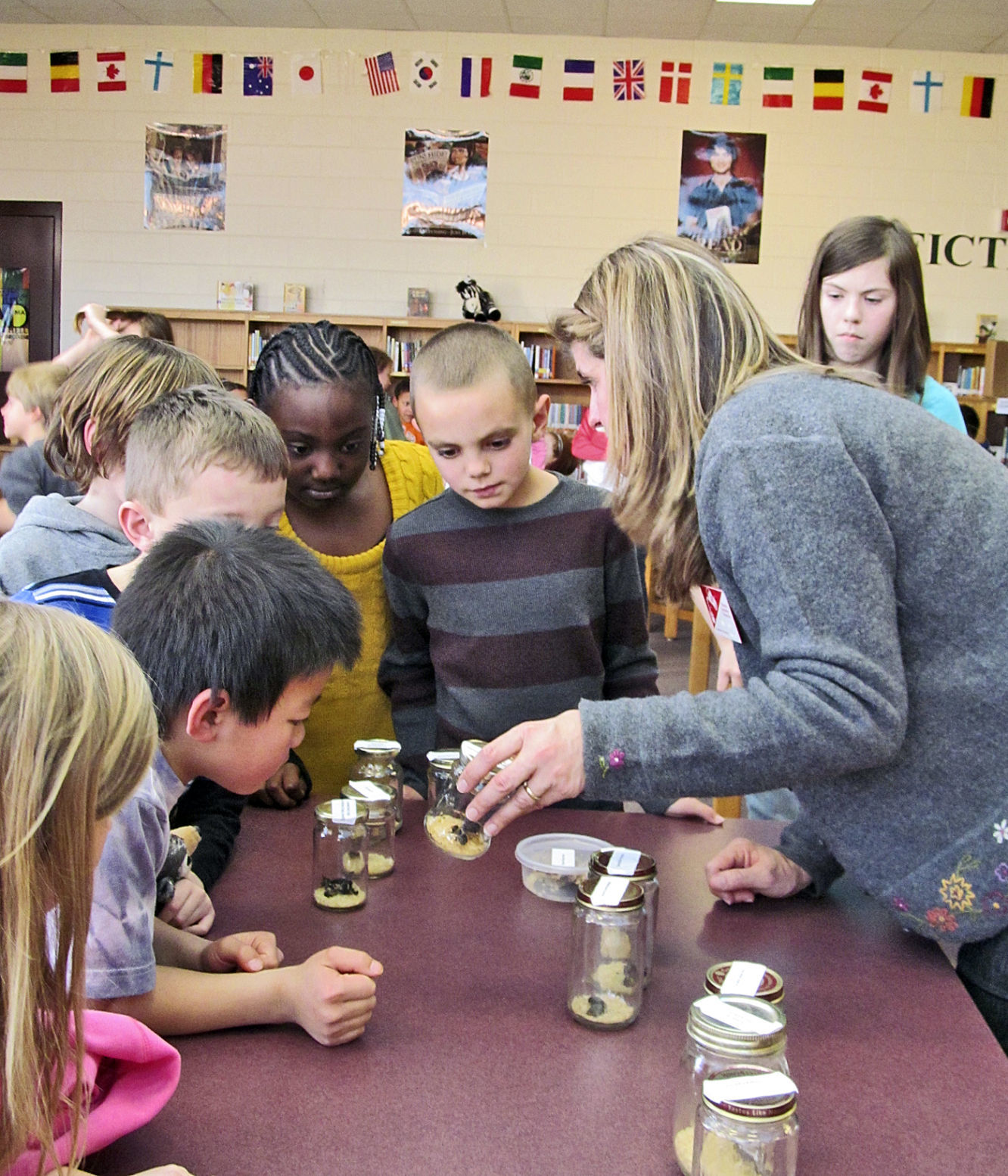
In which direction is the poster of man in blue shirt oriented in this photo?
toward the camera

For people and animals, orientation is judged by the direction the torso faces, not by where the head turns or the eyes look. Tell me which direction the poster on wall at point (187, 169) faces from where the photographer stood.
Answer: facing the viewer

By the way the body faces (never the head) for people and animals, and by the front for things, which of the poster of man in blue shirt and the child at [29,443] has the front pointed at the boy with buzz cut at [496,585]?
the poster of man in blue shirt

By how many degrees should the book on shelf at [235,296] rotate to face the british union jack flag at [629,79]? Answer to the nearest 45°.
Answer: approximately 90° to its left

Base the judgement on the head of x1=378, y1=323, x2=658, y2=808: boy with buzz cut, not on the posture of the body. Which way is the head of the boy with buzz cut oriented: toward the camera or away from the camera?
toward the camera

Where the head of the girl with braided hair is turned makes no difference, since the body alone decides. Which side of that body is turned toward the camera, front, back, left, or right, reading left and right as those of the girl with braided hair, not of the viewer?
front

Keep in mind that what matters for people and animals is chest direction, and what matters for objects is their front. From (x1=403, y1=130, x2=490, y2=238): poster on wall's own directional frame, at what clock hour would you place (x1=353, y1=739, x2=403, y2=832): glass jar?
The glass jar is roughly at 12 o'clock from the poster on wall.

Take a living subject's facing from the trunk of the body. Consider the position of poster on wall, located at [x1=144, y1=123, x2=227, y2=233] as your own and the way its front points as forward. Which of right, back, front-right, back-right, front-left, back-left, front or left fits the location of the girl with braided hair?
front

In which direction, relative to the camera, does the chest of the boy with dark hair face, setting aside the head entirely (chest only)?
to the viewer's right

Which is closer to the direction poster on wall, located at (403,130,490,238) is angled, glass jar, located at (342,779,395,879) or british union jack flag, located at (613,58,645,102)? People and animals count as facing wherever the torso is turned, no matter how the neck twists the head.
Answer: the glass jar

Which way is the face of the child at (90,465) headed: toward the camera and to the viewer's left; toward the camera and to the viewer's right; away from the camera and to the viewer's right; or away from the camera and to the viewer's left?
away from the camera and to the viewer's right
